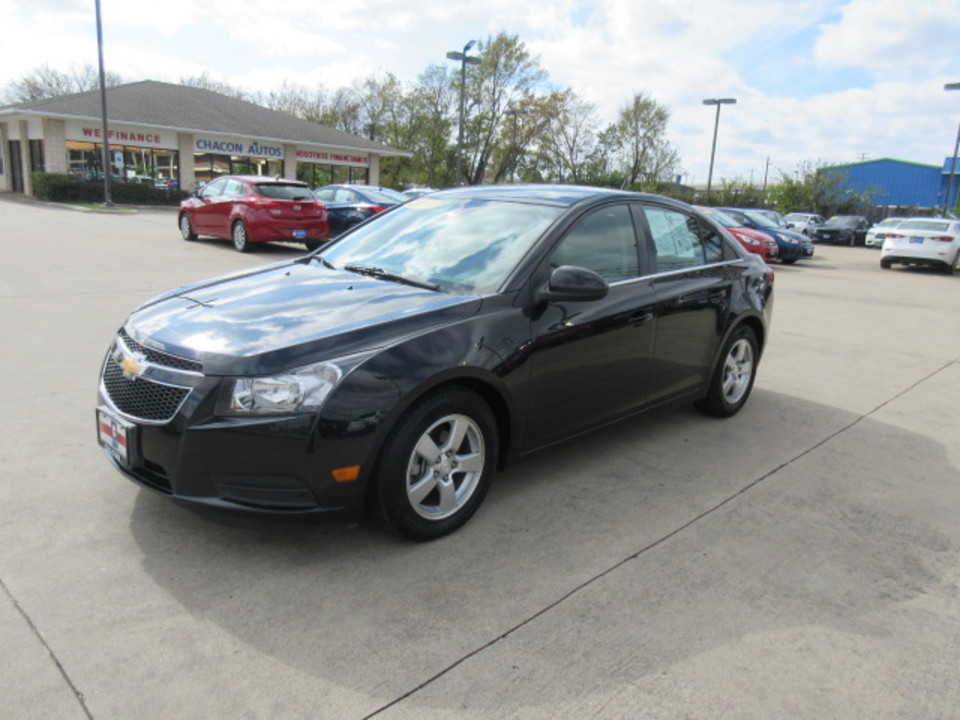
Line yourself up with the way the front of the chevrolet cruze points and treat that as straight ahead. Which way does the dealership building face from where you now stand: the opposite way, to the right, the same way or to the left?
to the left

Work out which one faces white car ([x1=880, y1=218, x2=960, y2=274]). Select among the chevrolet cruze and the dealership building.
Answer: the dealership building

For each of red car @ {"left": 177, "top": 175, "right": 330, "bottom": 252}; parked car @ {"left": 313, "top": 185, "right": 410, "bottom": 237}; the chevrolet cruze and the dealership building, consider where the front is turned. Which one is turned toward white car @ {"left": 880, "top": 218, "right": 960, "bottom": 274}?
the dealership building

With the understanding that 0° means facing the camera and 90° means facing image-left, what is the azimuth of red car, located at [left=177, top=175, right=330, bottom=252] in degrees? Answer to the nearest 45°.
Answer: approximately 135°

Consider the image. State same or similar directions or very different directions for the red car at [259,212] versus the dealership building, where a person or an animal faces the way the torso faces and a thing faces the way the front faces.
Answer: very different directions

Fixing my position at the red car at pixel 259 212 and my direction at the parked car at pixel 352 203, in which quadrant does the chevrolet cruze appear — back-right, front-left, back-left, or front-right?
back-right

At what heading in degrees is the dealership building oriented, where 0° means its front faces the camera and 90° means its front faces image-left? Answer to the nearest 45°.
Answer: approximately 315°

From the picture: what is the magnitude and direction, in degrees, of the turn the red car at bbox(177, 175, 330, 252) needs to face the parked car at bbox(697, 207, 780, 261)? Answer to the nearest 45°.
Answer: approximately 135° to its right

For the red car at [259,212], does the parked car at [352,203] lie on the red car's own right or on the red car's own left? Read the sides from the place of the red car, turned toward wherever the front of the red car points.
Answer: on the red car's own right

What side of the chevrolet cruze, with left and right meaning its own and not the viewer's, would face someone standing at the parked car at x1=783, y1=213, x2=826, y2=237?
back

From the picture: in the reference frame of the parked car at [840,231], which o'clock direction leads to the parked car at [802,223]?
the parked car at [802,223] is roughly at 3 o'clock from the parked car at [840,231].

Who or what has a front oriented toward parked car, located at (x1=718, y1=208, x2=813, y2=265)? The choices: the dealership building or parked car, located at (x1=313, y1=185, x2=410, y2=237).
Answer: the dealership building

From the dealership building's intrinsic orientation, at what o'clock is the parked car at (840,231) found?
The parked car is roughly at 11 o'clock from the dealership building.
